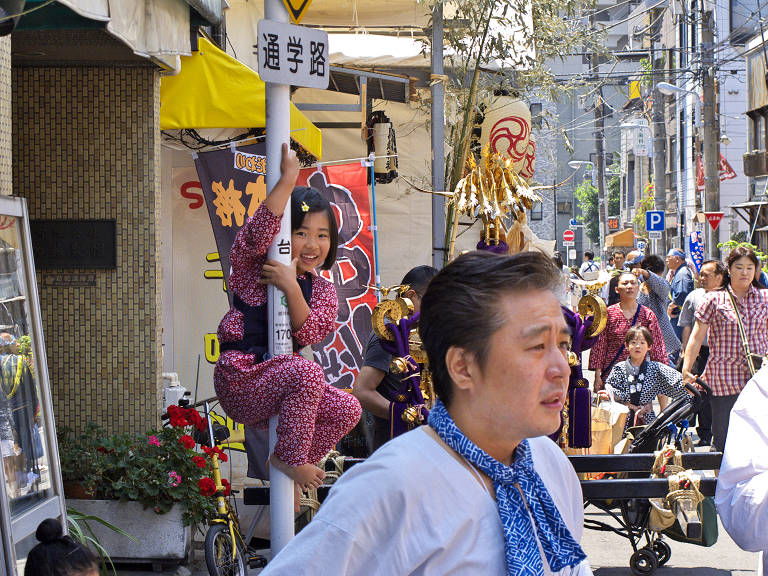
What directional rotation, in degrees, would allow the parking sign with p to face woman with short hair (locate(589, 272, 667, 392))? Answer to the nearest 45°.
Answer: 0° — it already faces them

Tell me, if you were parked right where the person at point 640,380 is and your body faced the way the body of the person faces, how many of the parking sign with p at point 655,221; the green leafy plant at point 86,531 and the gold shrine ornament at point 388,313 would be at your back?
1

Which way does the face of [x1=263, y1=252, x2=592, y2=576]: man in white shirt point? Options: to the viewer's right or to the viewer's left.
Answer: to the viewer's right
